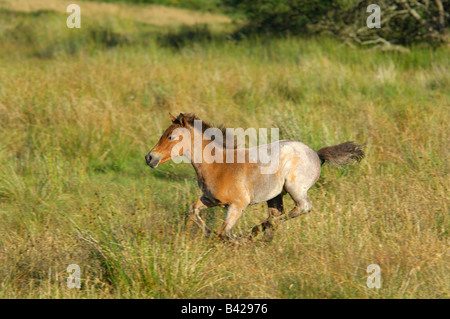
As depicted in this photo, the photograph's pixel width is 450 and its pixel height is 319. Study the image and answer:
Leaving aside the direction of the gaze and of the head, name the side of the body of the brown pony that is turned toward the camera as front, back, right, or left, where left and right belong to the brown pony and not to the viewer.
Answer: left
